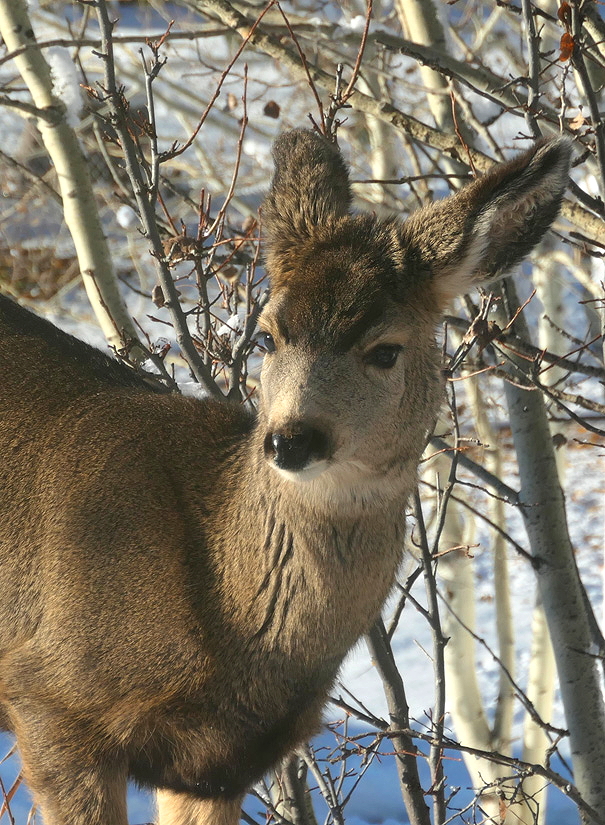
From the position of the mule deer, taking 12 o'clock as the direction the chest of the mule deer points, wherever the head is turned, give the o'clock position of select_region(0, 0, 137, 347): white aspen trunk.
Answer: The white aspen trunk is roughly at 6 o'clock from the mule deer.

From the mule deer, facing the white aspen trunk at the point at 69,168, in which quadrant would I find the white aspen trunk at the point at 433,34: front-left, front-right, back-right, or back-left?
front-right

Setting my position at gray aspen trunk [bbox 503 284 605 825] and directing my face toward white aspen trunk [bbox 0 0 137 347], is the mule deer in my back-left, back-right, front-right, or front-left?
front-left

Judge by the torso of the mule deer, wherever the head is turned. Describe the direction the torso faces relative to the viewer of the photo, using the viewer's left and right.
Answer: facing the viewer and to the right of the viewer

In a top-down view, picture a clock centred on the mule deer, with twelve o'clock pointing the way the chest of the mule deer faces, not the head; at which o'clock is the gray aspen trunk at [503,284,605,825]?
The gray aspen trunk is roughly at 9 o'clock from the mule deer.

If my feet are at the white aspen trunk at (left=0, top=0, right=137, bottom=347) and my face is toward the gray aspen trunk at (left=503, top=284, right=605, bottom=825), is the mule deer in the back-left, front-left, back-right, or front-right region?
front-right
